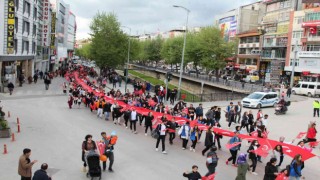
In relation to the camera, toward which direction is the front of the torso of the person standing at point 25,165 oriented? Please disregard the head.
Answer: to the viewer's right

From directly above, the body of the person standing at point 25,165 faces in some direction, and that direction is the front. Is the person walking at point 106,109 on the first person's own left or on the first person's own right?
on the first person's own left

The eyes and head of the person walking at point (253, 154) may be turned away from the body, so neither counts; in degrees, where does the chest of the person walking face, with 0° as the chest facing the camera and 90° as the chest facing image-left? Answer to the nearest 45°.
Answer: approximately 315°

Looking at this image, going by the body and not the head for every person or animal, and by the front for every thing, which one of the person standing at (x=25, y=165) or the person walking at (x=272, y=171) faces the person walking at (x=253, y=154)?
the person standing at (x=25, y=165)

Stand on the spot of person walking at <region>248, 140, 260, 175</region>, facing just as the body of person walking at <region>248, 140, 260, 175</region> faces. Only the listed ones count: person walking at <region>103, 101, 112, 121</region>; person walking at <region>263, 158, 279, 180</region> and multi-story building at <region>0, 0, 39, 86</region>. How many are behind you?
2

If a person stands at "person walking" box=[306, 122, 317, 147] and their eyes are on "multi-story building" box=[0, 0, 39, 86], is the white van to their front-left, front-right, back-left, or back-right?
front-right

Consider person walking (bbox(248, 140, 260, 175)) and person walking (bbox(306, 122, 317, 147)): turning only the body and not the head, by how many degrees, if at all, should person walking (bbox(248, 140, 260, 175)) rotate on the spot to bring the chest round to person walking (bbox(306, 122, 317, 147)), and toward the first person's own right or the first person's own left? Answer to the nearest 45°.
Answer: approximately 90° to the first person's own left

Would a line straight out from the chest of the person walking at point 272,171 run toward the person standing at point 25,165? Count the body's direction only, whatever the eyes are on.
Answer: no

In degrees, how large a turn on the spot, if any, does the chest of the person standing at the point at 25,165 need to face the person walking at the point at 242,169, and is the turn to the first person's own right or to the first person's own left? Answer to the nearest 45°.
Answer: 0° — they already face them

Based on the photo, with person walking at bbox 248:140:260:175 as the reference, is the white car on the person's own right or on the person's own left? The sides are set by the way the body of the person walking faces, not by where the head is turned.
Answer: on the person's own left
